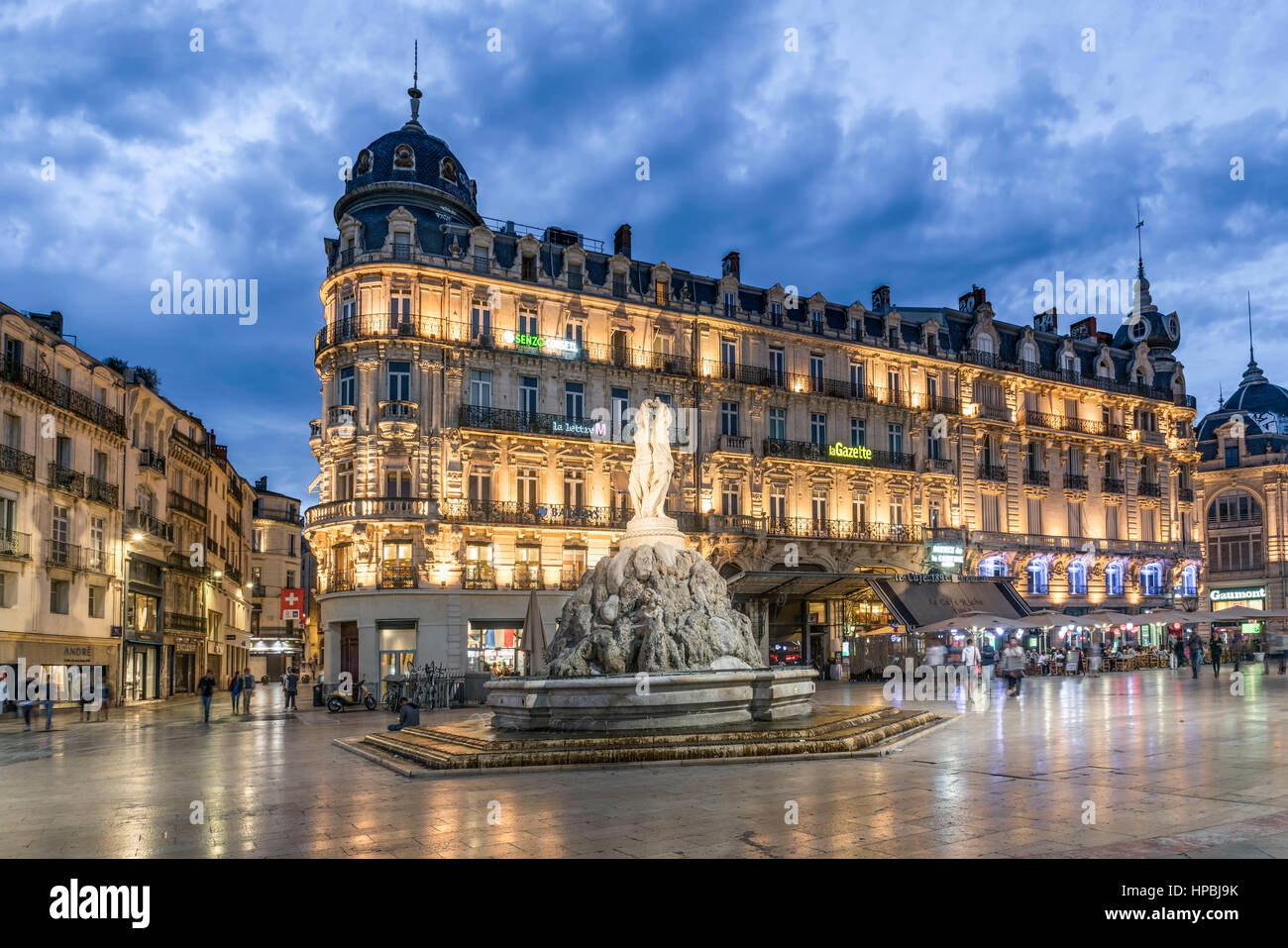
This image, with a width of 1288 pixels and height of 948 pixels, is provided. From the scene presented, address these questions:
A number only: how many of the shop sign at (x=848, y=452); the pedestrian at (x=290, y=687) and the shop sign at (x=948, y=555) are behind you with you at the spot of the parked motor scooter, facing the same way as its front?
1

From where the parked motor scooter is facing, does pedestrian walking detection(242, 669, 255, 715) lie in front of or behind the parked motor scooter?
behind

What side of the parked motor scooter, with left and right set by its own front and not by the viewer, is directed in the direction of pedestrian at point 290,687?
back

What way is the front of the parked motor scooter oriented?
to the viewer's right

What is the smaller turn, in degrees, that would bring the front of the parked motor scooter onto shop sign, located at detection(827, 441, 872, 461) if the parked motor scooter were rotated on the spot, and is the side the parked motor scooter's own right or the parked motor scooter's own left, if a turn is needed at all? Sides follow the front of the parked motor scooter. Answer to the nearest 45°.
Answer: approximately 45° to the parked motor scooter's own left
